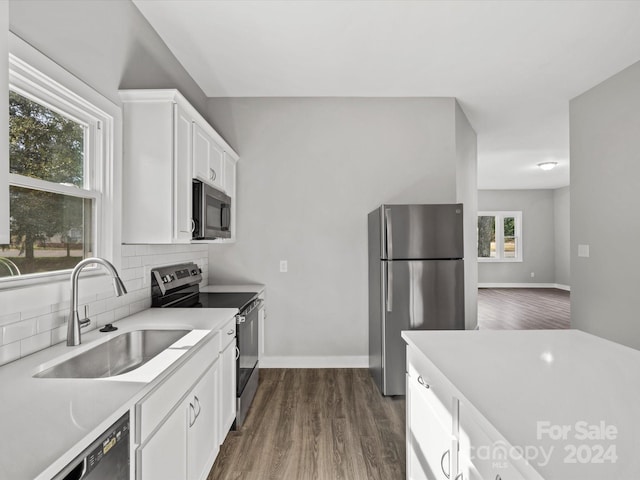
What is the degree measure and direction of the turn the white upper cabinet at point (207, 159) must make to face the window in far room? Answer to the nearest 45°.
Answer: approximately 45° to its left

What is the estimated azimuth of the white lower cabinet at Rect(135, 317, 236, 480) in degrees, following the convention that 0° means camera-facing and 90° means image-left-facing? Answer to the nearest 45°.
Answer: approximately 315°

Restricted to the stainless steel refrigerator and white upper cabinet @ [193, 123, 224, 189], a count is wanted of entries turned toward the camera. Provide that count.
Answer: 1

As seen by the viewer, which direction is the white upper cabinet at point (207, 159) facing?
to the viewer's right

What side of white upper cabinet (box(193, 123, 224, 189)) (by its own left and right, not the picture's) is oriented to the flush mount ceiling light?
front

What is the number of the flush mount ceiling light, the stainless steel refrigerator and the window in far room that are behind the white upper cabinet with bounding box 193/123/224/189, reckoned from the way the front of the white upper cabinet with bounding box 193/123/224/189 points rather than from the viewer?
0

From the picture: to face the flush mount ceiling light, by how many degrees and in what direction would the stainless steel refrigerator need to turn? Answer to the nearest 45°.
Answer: approximately 135° to its left

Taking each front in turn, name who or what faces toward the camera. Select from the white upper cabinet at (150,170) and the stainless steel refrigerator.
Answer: the stainless steel refrigerator

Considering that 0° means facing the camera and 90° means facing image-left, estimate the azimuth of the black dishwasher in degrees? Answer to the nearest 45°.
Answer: approximately 315°

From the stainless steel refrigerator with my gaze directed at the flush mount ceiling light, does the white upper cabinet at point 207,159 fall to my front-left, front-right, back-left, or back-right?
back-left

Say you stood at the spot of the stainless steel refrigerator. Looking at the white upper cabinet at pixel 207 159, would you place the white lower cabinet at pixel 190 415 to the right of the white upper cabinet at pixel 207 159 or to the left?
left

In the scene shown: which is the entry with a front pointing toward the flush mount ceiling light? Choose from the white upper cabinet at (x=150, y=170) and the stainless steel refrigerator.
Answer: the white upper cabinet

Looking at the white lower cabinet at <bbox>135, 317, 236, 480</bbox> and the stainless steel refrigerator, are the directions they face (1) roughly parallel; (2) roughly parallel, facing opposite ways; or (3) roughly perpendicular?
roughly perpendicular

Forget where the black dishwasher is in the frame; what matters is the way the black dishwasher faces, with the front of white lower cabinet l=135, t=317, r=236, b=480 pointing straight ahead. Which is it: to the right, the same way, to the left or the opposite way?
the same way

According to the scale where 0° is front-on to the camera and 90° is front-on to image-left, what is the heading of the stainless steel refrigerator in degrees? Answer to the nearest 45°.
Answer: approximately 0°

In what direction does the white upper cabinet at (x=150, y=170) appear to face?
to the viewer's right

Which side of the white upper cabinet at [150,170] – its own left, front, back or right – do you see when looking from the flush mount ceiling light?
front
